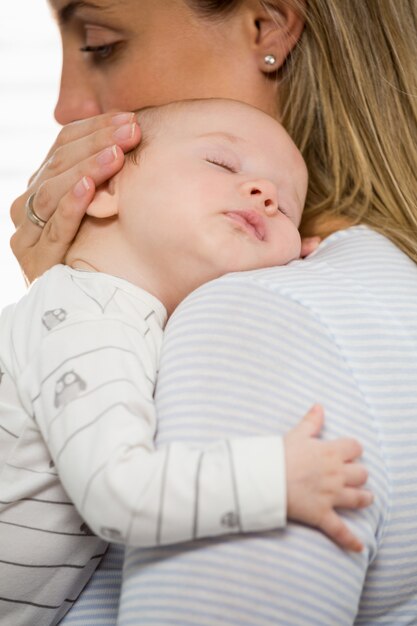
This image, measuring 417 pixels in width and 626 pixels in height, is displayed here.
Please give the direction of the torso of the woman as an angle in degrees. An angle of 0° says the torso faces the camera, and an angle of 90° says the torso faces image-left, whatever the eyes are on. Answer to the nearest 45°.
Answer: approximately 90°

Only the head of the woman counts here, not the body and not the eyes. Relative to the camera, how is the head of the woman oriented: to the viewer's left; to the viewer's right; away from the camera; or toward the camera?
to the viewer's left

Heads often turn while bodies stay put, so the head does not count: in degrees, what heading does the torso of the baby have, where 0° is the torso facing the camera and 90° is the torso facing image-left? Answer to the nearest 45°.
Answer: approximately 270°
